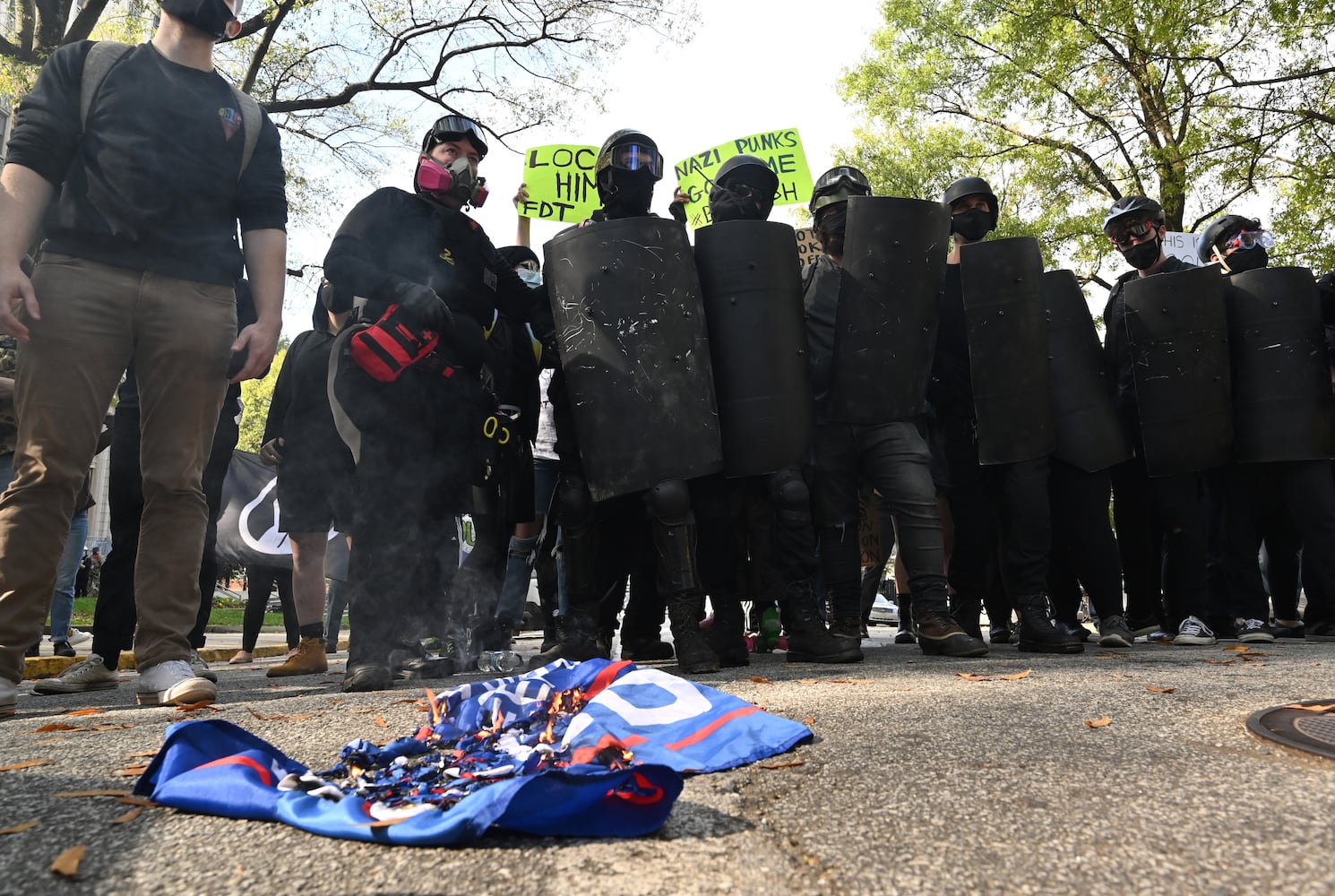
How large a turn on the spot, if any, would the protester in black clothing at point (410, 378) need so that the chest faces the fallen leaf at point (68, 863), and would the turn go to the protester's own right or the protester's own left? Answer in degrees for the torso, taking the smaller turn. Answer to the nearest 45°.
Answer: approximately 45° to the protester's own right

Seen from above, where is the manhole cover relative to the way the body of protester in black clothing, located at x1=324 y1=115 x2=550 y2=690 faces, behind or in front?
in front

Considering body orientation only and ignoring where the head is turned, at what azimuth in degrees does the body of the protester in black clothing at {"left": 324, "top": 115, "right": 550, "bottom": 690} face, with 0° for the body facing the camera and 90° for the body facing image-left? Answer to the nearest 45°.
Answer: approximately 315°

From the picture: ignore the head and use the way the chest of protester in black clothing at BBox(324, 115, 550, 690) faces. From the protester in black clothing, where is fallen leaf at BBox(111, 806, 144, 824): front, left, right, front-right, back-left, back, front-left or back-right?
front-right

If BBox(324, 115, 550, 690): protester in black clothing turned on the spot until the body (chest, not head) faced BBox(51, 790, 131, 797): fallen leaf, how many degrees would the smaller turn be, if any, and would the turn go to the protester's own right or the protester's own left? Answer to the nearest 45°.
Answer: approximately 45° to the protester's own right

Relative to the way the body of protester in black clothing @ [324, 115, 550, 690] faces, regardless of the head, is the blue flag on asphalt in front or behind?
in front
